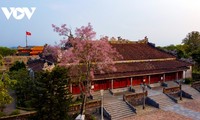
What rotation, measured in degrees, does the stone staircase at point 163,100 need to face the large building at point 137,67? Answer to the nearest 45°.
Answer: approximately 180°

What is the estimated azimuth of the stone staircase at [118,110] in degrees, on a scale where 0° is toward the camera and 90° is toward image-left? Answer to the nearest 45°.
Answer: approximately 315°

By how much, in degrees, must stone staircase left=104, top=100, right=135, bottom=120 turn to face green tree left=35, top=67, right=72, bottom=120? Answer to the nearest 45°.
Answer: approximately 90° to its right

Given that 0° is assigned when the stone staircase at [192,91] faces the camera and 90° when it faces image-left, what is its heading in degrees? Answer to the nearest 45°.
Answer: approximately 315°

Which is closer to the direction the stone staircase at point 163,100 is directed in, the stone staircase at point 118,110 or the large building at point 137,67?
the stone staircase

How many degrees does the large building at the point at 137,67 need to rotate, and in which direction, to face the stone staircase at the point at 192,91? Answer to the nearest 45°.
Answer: approximately 45° to its left

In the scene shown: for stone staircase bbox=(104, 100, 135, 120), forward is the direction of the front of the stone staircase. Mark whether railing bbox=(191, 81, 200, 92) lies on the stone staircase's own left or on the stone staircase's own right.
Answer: on the stone staircase's own left

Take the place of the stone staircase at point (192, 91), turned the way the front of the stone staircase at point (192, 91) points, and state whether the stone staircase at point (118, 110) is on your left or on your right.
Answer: on your right

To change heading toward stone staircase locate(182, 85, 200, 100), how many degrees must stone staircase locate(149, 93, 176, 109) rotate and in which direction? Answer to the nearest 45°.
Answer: approximately 90° to its left
